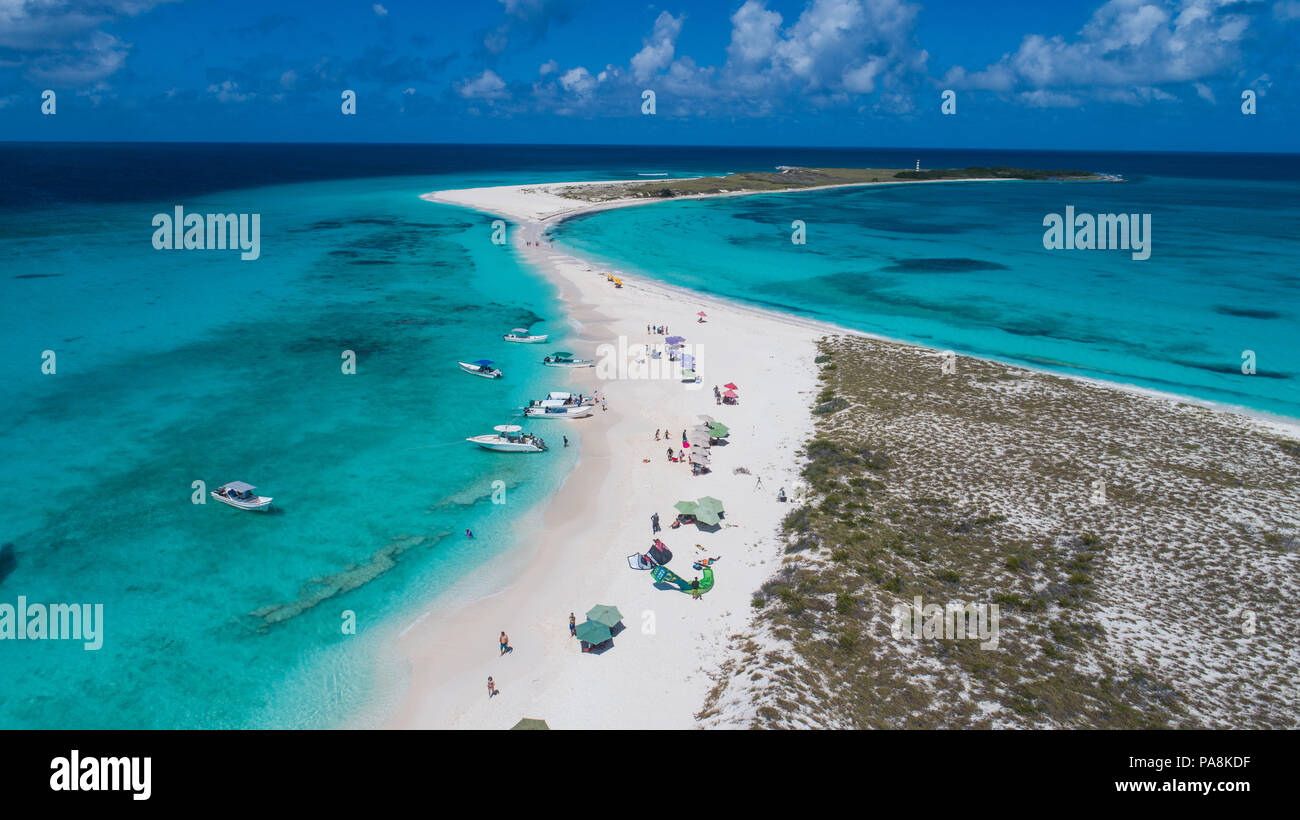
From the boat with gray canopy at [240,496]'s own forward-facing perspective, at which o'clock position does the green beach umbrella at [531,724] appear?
The green beach umbrella is roughly at 1 o'clock from the boat with gray canopy.

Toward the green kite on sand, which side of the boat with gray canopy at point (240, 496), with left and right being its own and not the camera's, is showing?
front

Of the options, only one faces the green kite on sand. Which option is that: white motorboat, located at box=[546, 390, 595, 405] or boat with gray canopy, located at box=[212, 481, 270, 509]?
the boat with gray canopy
